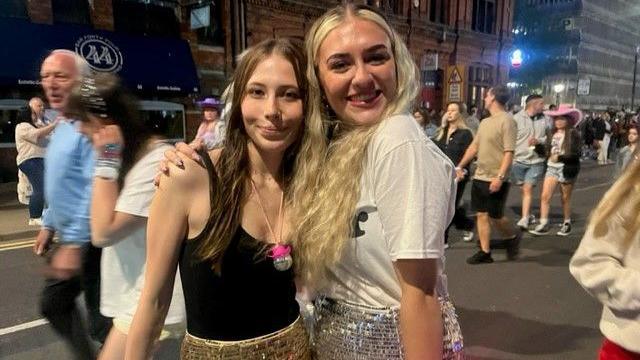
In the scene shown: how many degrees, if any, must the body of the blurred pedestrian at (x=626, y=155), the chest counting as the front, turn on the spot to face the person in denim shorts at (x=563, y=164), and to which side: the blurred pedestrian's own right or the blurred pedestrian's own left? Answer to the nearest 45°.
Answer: approximately 45° to the blurred pedestrian's own right

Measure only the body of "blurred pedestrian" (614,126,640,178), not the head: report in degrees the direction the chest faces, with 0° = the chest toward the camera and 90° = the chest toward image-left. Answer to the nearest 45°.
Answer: approximately 45°

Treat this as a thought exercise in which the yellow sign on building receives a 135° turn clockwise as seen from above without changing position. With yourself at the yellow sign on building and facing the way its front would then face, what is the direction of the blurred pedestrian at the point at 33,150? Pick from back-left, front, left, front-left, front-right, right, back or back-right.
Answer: left

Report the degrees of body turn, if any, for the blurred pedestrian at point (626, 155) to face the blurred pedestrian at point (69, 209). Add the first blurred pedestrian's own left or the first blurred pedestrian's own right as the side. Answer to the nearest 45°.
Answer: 0° — they already face them

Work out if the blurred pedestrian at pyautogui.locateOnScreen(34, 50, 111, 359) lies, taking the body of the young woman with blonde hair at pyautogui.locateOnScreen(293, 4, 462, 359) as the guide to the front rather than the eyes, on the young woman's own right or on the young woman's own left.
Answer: on the young woman's own right

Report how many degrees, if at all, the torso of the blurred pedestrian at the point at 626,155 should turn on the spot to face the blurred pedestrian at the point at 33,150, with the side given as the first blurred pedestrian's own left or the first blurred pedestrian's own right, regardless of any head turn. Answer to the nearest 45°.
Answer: approximately 45° to the first blurred pedestrian's own right

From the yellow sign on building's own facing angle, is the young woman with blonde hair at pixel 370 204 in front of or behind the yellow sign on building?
in front

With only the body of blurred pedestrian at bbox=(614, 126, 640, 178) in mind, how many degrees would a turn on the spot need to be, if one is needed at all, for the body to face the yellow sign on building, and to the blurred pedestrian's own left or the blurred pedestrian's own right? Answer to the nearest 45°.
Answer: approximately 90° to the blurred pedestrian's own right

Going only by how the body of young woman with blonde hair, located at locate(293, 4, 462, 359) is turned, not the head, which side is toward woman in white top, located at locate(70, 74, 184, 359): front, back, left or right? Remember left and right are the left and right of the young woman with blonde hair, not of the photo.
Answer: right

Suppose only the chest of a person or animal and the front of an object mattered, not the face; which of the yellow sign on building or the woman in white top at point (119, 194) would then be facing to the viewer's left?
the woman in white top

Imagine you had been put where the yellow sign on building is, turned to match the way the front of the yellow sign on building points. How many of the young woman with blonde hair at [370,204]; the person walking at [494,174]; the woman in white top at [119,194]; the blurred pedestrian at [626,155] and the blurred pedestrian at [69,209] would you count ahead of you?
5
